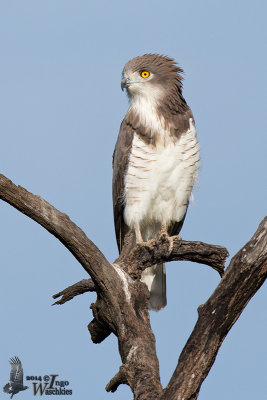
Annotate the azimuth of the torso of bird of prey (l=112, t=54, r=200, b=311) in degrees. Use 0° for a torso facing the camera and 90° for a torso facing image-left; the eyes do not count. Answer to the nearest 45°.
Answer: approximately 0°
